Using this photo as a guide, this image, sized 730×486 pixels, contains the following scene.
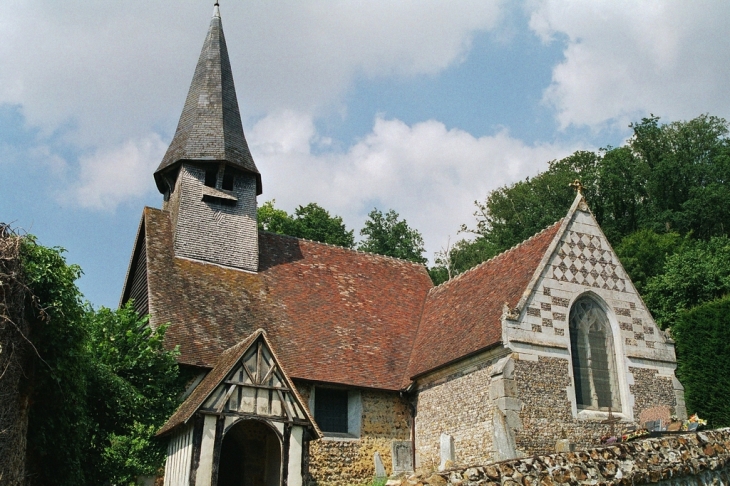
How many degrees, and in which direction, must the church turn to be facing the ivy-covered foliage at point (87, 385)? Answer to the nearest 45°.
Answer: approximately 90° to its right

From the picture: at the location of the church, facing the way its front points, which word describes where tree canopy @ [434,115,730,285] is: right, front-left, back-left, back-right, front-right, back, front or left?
left

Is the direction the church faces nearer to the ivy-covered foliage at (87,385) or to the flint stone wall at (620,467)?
the flint stone wall

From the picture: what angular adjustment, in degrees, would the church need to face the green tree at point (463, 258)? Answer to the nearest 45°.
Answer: approximately 135° to its left

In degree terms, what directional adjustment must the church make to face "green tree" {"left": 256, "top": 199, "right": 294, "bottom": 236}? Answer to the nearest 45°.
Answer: approximately 135° to its left

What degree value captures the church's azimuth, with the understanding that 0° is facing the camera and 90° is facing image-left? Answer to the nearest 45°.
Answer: approximately 315°

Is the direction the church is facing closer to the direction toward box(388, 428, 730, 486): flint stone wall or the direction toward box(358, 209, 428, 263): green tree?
the flint stone wall

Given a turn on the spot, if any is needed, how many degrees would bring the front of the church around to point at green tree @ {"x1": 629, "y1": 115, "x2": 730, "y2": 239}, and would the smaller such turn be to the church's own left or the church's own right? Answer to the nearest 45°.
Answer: approximately 90° to the church's own left

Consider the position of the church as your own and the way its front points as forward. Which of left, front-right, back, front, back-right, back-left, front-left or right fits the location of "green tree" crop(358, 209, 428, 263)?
back-left

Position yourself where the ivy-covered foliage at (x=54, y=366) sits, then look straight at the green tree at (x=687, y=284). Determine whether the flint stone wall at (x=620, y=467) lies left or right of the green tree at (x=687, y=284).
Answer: right

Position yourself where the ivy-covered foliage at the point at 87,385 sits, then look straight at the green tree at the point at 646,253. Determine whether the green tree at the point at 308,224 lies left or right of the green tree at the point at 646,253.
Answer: left
